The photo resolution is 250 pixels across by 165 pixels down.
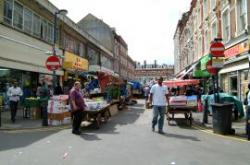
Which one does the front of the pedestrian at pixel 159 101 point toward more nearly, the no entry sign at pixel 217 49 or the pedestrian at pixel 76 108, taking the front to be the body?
the pedestrian

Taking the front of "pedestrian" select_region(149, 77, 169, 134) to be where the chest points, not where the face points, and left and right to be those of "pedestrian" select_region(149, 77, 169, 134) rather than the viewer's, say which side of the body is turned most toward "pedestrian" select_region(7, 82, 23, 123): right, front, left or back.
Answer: right

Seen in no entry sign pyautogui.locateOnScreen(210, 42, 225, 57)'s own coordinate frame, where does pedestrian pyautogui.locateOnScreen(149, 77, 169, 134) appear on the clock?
The pedestrian is roughly at 2 o'clock from the no entry sign.

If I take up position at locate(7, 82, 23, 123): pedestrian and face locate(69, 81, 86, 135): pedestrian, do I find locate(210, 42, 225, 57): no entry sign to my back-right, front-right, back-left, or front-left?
front-left

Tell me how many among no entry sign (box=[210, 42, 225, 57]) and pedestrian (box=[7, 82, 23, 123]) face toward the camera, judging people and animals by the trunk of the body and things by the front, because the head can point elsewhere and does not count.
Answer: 2

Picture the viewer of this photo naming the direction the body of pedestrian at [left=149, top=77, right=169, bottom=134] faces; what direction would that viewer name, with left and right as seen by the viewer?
facing the viewer

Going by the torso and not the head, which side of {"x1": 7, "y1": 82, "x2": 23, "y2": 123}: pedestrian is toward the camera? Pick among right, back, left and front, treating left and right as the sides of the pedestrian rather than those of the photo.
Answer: front

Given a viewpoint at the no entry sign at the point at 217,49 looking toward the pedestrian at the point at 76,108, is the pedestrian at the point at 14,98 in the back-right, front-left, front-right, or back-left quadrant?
front-right

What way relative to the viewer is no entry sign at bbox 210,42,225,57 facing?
toward the camera

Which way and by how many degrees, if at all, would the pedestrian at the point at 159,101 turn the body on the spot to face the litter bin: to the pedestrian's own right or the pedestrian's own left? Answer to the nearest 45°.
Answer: approximately 90° to the pedestrian's own left

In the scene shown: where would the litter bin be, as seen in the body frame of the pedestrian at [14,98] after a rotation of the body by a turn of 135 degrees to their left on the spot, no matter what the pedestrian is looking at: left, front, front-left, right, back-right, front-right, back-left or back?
right

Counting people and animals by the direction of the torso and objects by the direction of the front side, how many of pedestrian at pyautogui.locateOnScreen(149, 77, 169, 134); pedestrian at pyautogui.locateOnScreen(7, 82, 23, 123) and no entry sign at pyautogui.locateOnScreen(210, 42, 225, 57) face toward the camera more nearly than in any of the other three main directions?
3
